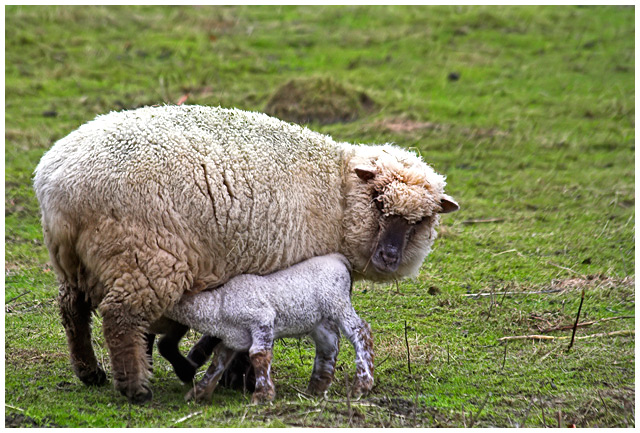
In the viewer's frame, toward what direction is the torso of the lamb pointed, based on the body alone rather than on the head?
to the viewer's left
